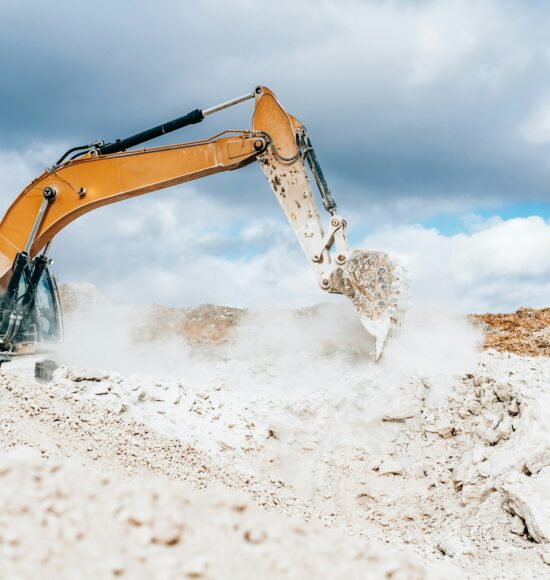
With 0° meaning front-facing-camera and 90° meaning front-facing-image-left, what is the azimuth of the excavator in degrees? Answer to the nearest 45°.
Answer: approximately 270°

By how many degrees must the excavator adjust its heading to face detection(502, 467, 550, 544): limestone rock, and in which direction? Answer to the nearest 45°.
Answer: approximately 45° to its right
